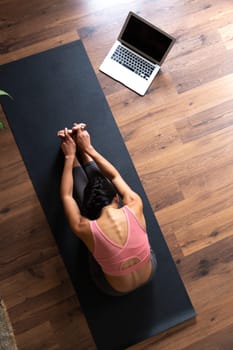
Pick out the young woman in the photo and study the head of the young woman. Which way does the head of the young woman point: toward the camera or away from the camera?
away from the camera

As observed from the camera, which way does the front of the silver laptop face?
facing the viewer and to the left of the viewer
